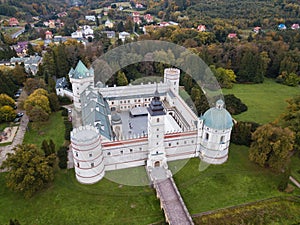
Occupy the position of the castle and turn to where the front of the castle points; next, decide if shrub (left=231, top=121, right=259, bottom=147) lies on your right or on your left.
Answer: on your left

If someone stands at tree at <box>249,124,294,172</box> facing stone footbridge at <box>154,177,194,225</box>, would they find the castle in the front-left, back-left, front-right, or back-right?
front-right

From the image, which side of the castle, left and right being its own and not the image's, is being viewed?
front

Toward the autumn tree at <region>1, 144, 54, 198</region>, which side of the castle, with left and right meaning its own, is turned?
right

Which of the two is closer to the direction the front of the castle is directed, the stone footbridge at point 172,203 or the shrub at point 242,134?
the stone footbridge

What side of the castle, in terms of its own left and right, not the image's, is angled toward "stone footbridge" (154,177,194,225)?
front

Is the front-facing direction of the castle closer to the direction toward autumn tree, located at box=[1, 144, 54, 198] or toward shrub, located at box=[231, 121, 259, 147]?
the autumn tree

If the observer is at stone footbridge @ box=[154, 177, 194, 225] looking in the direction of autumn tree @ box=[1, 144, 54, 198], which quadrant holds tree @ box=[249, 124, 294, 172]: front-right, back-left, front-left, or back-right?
back-right

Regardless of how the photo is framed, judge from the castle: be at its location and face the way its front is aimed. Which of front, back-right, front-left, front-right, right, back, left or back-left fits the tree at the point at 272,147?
left

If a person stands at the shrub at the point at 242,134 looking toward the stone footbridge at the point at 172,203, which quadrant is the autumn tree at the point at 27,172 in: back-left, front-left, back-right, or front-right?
front-right

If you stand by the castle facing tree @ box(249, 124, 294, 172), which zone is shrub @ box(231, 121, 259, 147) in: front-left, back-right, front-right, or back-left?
front-left

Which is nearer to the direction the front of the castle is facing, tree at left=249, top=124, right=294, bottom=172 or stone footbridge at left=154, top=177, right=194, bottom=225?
the stone footbridge

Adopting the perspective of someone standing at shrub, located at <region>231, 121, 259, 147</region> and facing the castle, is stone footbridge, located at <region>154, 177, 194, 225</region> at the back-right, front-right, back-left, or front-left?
front-left
